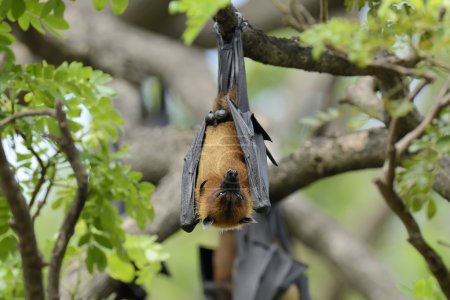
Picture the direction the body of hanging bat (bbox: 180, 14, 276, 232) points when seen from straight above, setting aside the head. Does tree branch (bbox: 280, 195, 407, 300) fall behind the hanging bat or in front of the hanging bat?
behind

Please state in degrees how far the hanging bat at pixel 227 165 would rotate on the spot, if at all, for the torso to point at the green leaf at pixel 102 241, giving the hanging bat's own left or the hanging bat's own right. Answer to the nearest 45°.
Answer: approximately 90° to the hanging bat's own right

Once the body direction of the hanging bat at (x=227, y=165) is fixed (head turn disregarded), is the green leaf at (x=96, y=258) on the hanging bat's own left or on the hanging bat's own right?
on the hanging bat's own right

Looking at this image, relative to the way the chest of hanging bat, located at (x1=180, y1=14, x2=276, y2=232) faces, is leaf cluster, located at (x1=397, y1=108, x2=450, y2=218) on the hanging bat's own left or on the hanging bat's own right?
on the hanging bat's own left

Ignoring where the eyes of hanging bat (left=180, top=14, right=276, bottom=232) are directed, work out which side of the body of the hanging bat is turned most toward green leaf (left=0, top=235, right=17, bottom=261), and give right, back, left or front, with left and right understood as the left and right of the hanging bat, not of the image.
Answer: right

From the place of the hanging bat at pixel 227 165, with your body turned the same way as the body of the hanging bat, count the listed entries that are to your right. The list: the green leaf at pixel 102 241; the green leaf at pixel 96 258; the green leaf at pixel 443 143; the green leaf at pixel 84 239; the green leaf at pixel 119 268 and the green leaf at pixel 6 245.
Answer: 5

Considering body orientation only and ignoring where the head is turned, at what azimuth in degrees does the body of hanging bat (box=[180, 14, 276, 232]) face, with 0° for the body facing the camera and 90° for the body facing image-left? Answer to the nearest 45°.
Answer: approximately 0°

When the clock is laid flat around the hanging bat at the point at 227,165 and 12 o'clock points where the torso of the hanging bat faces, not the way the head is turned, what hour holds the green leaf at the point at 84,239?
The green leaf is roughly at 3 o'clock from the hanging bat.

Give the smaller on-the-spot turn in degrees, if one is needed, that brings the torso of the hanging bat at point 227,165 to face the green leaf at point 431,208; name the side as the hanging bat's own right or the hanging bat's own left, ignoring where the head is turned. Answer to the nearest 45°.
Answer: approximately 90° to the hanging bat's own left

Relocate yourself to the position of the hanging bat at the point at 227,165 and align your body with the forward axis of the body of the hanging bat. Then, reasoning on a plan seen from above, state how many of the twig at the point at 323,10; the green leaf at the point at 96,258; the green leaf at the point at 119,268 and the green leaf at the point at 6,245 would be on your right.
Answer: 3
